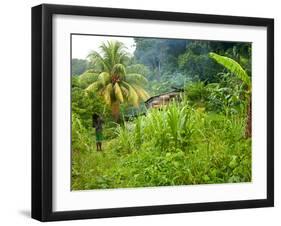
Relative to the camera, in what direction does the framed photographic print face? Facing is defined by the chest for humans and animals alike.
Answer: facing the viewer and to the right of the viewer
